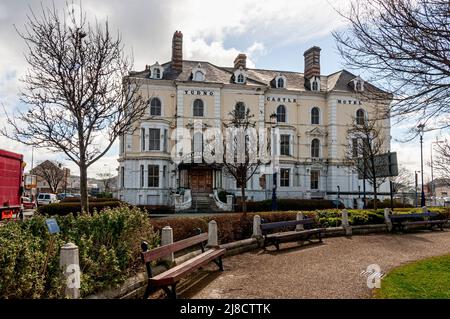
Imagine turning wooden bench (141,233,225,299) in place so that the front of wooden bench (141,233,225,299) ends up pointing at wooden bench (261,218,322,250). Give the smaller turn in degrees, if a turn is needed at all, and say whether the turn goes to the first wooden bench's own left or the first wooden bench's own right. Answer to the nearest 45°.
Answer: approximately 90° to the first wooden bench's own left

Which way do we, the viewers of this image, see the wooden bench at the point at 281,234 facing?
facing the viewer and to the right of the viewer

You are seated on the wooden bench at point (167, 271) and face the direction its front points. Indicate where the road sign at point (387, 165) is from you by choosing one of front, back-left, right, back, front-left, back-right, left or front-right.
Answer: left

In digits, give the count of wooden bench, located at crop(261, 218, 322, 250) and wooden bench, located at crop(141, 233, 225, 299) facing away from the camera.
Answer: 0

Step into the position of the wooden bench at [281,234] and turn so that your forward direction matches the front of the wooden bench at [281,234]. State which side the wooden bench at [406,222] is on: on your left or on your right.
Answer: on your left

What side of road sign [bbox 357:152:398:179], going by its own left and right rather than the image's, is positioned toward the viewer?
back

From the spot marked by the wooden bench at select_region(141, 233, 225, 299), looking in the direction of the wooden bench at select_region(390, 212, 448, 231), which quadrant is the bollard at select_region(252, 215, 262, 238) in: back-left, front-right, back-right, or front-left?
front-left

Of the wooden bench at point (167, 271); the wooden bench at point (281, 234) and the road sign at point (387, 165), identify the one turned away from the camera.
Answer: the road sign

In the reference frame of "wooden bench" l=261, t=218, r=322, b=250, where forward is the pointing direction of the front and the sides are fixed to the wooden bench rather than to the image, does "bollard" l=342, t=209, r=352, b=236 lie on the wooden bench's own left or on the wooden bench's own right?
on the wooden bench's own left

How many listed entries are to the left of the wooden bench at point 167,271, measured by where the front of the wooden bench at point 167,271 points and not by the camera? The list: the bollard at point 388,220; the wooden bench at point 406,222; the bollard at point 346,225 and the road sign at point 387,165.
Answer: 4

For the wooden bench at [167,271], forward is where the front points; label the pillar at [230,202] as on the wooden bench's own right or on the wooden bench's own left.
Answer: on the wooden bench's own left

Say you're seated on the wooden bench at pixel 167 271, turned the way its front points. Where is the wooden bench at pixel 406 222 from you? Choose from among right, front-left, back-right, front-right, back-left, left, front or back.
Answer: left
